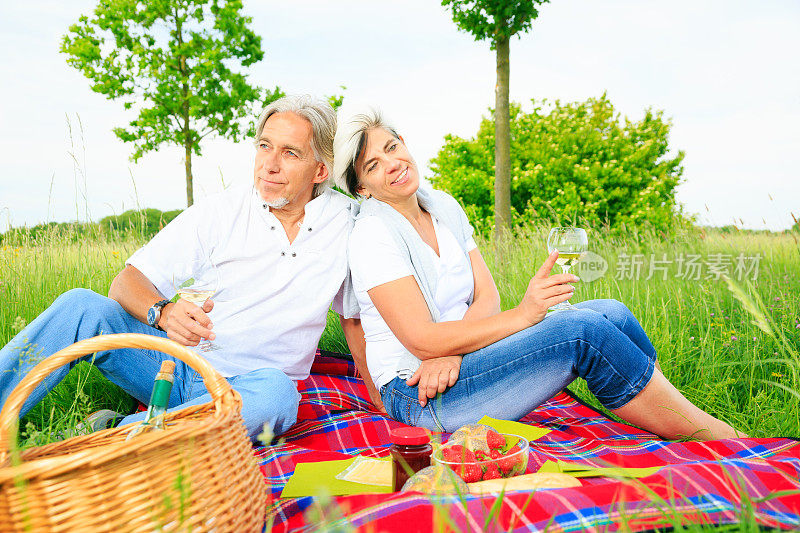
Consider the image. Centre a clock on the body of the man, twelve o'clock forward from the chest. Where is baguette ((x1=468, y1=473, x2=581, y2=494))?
The baguette is roughly at 10 o'clock from the man.

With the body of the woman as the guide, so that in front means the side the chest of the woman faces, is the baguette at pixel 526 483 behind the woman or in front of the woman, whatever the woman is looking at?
in front

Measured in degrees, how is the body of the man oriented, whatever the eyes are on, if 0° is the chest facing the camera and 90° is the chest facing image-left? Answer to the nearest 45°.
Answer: approximately 45°

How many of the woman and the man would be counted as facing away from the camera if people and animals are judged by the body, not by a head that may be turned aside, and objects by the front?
0

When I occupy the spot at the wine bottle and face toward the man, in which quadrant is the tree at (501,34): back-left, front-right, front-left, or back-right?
front-right

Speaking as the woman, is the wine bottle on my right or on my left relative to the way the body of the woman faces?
on my right

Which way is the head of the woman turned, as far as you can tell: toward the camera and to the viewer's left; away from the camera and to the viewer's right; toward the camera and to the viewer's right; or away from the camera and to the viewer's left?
toward the camera and to the viewer's right

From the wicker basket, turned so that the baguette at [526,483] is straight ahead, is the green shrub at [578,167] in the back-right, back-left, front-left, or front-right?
front-left

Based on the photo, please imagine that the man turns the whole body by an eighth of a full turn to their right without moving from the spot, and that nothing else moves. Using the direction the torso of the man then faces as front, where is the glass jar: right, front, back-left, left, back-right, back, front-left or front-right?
left

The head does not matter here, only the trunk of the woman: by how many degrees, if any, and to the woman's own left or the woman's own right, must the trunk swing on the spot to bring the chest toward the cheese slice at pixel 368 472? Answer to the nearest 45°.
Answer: approximately 45° to the woman's own right

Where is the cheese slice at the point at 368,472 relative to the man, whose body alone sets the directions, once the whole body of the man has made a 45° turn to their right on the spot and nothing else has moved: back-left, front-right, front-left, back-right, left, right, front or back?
left

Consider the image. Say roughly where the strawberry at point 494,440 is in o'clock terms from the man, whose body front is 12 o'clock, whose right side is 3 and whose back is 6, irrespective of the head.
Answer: The strawberry is roughly at 10 o'clock from the man.

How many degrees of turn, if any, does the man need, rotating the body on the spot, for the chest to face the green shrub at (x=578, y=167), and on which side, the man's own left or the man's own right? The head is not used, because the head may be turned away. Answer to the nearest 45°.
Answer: approximately 180°

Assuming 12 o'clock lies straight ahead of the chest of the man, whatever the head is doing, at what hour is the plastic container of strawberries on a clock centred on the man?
The plastic container of strawberries is roughly at 10 o'clock from the man.
